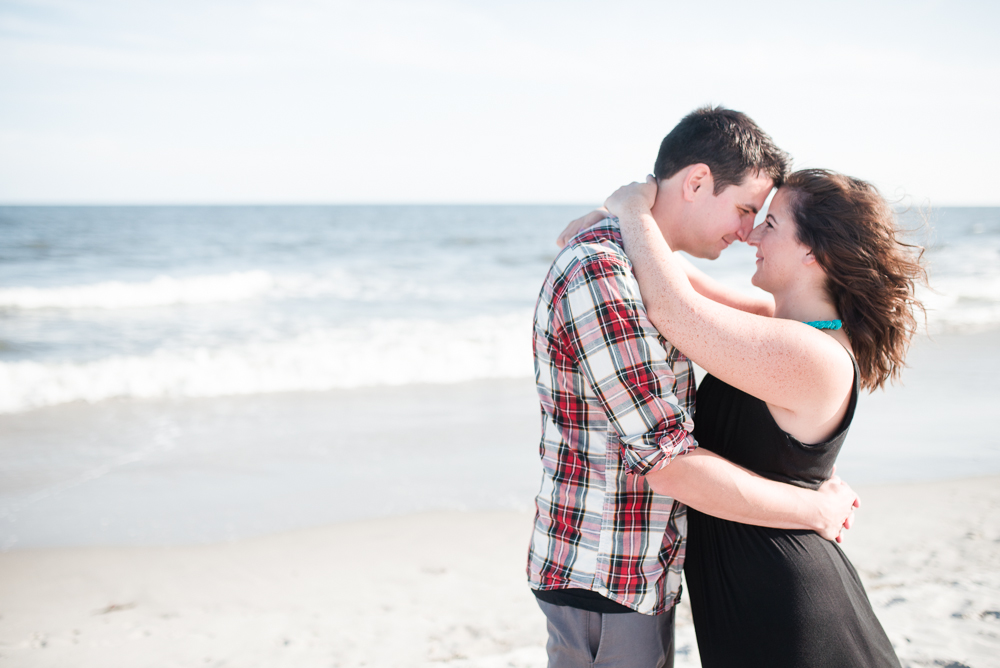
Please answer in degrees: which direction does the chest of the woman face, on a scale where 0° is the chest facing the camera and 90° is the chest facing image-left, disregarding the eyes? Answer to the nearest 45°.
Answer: approximately 90°

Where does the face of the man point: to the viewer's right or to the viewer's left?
to the viewer's right

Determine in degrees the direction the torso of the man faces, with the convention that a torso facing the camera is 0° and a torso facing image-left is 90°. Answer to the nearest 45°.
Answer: approximately 270°

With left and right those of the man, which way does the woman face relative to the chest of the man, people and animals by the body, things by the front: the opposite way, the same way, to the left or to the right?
the opposite way
